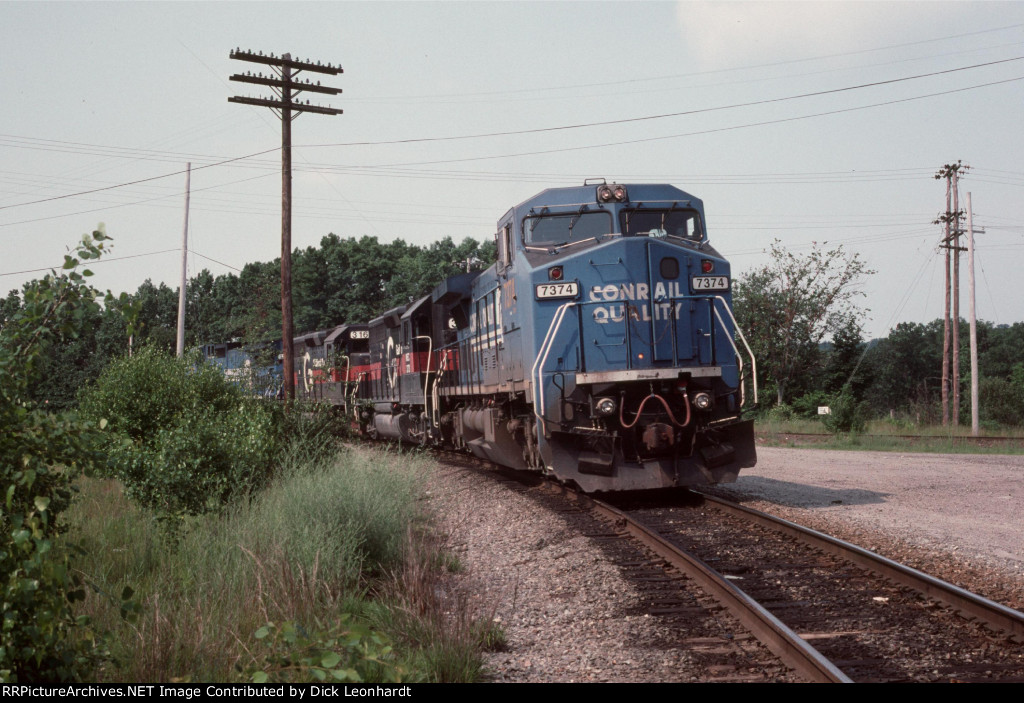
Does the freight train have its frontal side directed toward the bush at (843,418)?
no

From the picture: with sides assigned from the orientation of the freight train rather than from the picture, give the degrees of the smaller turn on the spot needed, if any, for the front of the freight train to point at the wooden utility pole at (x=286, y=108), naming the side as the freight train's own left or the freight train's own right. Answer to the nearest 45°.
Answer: approximately 180°

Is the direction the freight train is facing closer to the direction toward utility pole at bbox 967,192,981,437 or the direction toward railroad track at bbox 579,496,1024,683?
the railroad track

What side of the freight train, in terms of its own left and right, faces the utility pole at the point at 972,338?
left

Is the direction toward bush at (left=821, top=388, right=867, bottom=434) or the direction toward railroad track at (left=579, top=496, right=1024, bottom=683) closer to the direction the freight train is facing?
the railroad track

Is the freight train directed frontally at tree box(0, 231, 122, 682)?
no

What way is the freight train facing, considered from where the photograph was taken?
facing the viewer and to the right of the viewer

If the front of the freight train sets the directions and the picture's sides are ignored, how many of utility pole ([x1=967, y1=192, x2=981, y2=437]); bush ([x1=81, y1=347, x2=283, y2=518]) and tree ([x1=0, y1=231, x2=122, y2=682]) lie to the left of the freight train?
1

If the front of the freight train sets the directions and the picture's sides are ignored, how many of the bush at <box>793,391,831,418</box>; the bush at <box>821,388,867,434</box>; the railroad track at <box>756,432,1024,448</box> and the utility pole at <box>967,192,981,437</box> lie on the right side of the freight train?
0

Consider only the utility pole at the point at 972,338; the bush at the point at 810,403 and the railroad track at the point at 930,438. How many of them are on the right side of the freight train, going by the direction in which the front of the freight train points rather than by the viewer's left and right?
0

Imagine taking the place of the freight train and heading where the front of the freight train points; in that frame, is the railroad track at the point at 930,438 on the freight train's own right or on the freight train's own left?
on the freight train's own left

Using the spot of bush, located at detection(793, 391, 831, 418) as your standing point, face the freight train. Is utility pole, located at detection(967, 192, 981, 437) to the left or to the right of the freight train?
left

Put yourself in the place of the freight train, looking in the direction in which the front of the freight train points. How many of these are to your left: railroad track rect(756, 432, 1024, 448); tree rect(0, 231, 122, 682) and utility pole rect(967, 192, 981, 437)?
2

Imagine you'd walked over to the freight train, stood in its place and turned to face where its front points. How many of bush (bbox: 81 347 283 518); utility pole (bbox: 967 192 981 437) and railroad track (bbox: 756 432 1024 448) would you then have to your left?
2

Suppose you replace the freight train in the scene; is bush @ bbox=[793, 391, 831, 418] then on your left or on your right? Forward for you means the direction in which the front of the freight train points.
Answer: on your left

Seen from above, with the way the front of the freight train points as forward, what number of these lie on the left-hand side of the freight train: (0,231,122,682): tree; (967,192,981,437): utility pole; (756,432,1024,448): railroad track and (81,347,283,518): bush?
2
